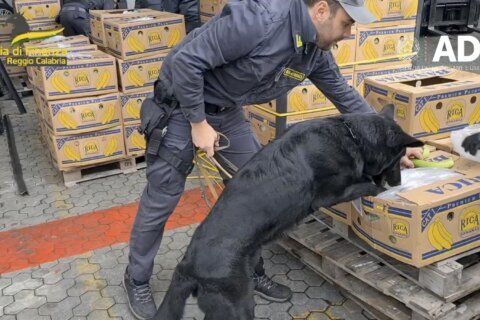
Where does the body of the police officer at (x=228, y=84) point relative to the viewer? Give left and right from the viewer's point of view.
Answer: facing the viewer and to the right of the viewer

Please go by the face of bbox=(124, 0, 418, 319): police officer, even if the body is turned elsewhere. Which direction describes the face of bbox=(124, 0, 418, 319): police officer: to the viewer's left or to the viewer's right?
to the viewer's right

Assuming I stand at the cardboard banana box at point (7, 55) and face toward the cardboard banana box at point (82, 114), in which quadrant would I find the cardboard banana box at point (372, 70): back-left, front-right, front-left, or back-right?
front-left

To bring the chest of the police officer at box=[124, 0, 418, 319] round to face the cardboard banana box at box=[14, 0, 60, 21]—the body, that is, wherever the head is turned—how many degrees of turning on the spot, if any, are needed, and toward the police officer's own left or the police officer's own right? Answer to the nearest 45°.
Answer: approximately 180°

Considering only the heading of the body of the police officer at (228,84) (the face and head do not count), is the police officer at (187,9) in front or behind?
behind

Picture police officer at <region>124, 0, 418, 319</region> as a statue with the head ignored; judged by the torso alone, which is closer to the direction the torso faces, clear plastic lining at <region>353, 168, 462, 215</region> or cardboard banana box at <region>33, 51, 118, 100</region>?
the clear plastic lining

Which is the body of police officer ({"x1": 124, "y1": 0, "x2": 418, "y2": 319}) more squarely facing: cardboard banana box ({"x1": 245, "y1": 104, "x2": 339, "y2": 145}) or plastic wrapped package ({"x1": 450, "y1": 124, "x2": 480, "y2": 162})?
the plastic wrapped package

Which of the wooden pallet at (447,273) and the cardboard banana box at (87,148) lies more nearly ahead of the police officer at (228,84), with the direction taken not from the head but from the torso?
the wooden pallet

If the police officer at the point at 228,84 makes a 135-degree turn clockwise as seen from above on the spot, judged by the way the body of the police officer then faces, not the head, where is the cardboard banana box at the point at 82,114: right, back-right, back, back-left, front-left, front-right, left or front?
front-right

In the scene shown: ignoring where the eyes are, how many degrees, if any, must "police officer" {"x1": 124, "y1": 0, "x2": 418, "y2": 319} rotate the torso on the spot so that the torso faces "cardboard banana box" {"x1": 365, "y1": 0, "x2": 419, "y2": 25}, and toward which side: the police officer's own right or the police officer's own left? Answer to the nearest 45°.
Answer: approximately 90° to the police officer's own left

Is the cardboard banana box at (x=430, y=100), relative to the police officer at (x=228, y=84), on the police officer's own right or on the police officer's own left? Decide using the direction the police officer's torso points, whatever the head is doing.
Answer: on the police officer's own left

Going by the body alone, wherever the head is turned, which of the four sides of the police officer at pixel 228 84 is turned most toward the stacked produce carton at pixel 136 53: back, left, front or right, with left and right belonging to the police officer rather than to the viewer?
back

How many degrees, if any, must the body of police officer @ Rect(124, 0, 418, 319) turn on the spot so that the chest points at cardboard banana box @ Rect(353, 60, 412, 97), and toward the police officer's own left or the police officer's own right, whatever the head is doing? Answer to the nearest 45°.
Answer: approximately 90° to the police officer's own left

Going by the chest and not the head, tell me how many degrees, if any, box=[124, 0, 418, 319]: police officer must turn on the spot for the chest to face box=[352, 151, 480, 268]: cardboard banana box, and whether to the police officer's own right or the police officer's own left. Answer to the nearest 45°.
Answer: approximately 45° to the police officer's own left
